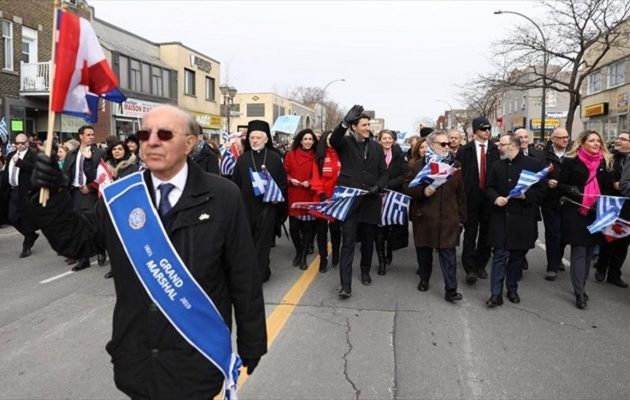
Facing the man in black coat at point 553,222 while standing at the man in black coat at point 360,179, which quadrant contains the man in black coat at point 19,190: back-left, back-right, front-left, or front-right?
back-left

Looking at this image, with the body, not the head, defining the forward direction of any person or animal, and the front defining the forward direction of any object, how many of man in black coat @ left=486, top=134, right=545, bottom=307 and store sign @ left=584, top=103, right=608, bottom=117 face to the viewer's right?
0

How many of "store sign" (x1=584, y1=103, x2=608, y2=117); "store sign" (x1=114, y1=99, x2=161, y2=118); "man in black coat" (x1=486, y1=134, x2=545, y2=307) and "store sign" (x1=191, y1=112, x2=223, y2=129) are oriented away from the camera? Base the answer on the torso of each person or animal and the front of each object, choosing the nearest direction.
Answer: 0

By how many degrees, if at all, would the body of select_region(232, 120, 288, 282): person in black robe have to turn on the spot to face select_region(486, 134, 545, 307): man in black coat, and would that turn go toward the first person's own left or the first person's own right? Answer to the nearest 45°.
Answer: approximately 45° to the first person's own left

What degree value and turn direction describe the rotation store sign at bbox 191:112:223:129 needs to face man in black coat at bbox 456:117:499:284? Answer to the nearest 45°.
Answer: approximately 45° to its right

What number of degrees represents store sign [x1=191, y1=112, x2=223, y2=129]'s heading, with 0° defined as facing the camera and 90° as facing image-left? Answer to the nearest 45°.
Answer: approximately 315°

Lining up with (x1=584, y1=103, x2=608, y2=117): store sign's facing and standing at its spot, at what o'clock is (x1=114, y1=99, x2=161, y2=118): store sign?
(x1=114, y1=99, x2=161, y2=118): store sign is roughly at 12 o'clock from (x1=584, y1=103, x2=608, y2=117): store sign.

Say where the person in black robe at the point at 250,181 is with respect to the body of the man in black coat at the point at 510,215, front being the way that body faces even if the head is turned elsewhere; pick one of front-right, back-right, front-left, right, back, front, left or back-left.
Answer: front-right

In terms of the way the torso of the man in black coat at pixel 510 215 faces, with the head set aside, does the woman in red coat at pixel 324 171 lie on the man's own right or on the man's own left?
on the man's own right

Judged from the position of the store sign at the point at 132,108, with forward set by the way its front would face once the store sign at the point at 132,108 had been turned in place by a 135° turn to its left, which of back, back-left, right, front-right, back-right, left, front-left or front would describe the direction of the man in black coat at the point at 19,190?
back

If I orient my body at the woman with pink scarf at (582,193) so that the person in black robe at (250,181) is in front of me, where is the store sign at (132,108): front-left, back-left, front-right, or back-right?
front-right

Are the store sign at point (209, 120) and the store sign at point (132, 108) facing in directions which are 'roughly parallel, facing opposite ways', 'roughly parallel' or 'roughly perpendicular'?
roughly parallel

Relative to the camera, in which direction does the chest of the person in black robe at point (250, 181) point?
toward the camera

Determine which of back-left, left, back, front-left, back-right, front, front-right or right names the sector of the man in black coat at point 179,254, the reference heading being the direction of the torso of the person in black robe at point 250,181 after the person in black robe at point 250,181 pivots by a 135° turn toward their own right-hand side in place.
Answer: back-left

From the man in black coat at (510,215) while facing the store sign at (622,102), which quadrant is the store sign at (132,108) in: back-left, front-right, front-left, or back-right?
front-left

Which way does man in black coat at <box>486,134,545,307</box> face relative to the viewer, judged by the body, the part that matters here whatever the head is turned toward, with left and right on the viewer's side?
facing the viewer and to the left of the viewer

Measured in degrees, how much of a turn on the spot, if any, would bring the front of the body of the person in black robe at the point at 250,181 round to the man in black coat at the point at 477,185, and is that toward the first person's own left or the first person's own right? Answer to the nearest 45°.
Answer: approximately 90° to the first person's own left
